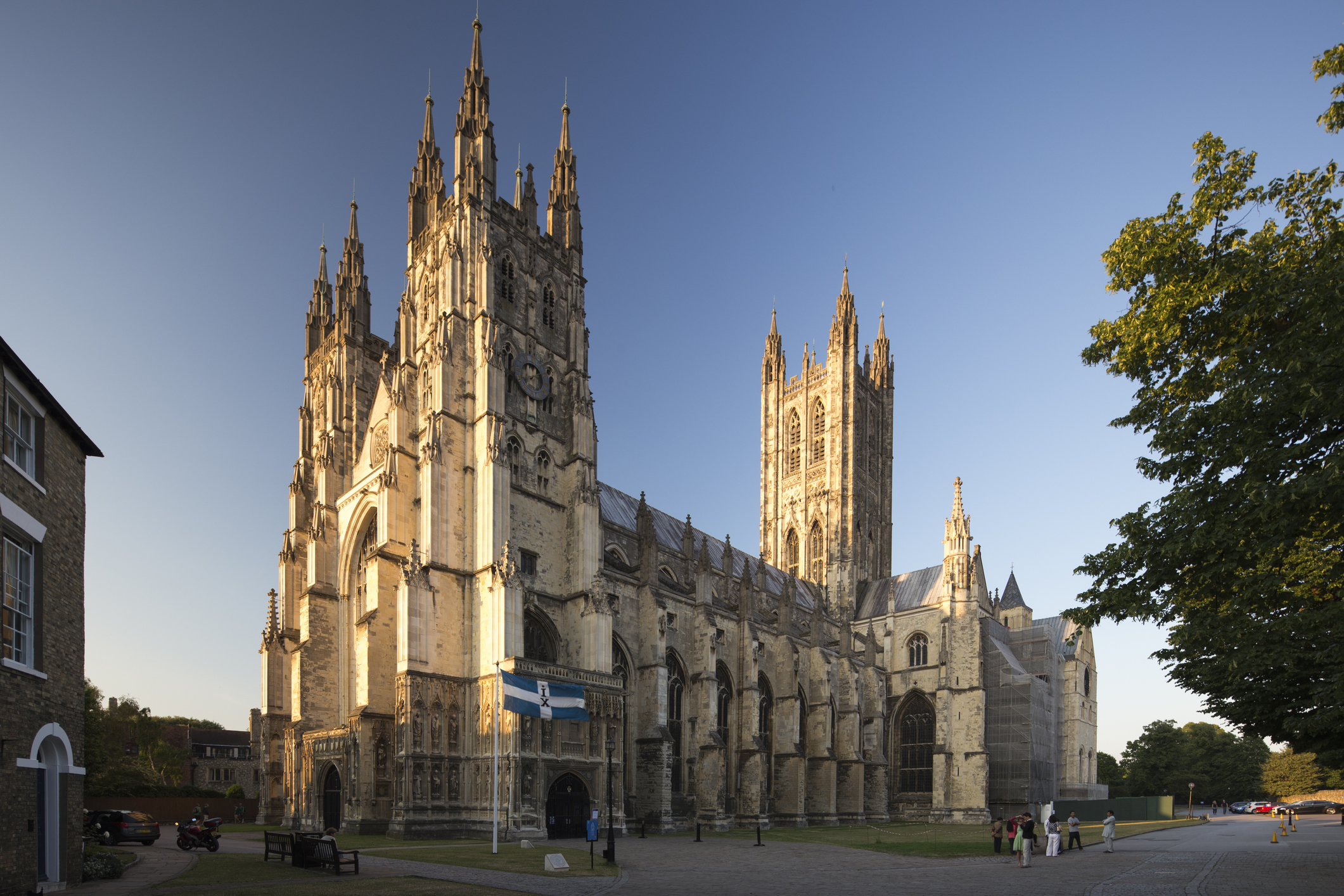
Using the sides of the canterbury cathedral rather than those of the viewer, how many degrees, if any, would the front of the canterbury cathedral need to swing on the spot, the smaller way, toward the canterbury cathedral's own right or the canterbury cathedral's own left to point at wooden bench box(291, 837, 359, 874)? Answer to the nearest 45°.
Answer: approximately 45° to the canterbury cathedral's own left

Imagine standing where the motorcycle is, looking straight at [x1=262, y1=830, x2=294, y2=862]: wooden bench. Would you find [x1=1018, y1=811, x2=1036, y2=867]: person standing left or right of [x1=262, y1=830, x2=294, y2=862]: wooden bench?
left
